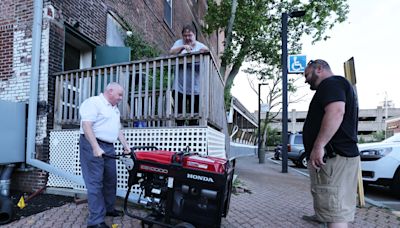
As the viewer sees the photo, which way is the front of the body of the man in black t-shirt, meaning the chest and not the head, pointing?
to the viewer's left

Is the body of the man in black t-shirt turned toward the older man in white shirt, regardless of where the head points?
yes

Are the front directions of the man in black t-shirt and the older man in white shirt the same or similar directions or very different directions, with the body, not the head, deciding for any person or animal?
very different directions

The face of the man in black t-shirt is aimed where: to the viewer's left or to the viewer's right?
to the viewer's left

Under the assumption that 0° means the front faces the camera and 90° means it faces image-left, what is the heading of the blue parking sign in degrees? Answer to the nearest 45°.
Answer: approximately 0°
